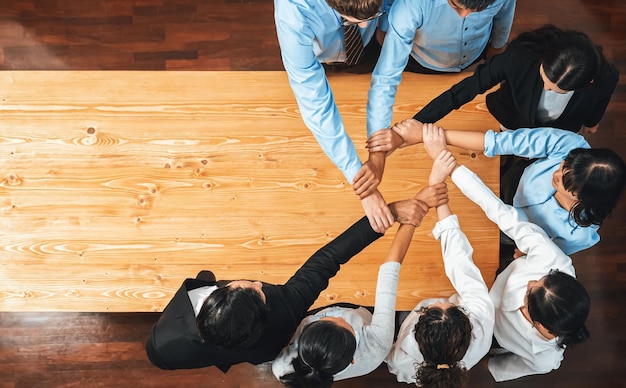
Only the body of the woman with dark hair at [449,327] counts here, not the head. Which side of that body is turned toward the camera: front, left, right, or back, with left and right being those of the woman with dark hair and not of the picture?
back

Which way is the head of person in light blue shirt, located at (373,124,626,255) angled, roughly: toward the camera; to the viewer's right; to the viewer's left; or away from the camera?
to the viewer's left

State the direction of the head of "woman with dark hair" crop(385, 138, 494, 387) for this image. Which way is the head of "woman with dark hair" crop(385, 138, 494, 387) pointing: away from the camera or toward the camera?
away from the camera

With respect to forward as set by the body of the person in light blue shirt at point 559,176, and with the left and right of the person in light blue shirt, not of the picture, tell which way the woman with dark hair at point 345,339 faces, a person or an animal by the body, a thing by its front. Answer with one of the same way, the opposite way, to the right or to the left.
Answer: to the right

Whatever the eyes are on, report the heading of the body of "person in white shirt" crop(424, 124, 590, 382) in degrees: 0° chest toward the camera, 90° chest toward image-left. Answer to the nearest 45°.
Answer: approximately 90°

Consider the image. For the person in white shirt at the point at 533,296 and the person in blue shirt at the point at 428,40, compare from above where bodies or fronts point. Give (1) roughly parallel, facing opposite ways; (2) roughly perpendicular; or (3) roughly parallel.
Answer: roughly perpendicular

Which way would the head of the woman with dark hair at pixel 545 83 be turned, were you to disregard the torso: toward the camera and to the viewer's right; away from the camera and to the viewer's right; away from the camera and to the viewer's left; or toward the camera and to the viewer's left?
toward the camera and to the viewer's left

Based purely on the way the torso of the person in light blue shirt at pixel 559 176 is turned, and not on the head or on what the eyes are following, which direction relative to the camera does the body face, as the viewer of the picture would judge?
to the viewer's left

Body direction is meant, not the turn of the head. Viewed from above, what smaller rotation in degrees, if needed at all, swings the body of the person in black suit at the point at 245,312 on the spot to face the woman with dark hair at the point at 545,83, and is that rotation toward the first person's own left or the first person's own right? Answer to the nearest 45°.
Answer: approximately 45° to the first person's own right

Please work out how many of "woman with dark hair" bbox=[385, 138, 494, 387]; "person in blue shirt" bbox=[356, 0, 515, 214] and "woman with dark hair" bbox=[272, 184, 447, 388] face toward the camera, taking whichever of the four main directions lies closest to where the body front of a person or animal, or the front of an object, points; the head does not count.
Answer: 1

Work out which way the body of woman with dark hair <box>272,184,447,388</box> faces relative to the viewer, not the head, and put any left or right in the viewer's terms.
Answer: facing away from the viewer
